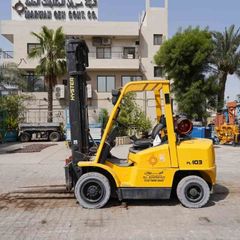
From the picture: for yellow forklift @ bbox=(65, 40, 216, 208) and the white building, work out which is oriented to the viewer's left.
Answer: the yellow forklift

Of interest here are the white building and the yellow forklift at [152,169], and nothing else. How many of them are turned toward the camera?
1

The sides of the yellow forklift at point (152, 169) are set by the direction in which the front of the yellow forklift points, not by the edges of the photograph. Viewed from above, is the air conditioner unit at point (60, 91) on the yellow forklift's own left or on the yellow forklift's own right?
on the yellow forklift's own right

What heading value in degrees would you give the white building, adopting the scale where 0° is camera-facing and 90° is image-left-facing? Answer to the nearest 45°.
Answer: approximately 0°

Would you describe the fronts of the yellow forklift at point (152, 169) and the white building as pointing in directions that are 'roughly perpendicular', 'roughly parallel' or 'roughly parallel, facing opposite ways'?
roughly perpendicular

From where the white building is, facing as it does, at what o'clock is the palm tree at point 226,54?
The palm tree is roughly at 10 o'clock from the white building.

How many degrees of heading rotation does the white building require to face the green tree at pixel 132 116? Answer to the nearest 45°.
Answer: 0° — it already faces it

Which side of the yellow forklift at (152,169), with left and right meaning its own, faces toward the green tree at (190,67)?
right

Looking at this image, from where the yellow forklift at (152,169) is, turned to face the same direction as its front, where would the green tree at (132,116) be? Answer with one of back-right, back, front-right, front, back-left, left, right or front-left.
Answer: right

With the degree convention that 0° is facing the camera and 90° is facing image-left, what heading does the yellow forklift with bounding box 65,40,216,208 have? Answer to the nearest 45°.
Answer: approximately 90°
